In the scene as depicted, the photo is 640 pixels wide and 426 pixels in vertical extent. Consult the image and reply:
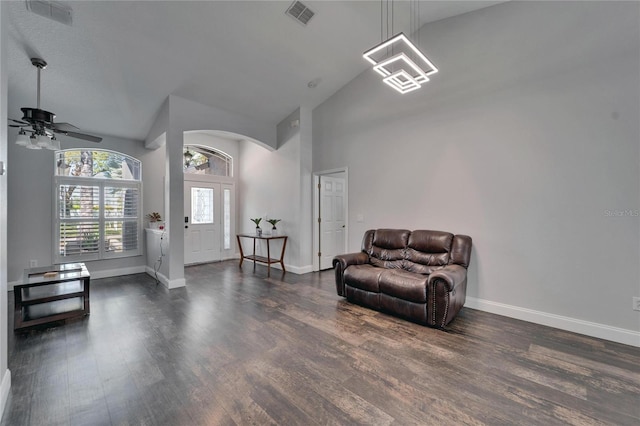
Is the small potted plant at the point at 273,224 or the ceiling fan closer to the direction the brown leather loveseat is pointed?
the ceiling fan

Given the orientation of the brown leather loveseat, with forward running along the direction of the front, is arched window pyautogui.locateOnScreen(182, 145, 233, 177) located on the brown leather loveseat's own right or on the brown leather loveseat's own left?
on the brown leather loveseat's own right

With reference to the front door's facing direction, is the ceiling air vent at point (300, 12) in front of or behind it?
in front

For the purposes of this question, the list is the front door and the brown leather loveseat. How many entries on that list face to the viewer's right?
0

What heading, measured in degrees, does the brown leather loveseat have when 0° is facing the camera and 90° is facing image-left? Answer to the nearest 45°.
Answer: approximately 45°

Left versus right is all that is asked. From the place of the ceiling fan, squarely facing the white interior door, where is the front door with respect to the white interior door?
left

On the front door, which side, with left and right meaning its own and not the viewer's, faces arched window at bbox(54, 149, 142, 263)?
right
